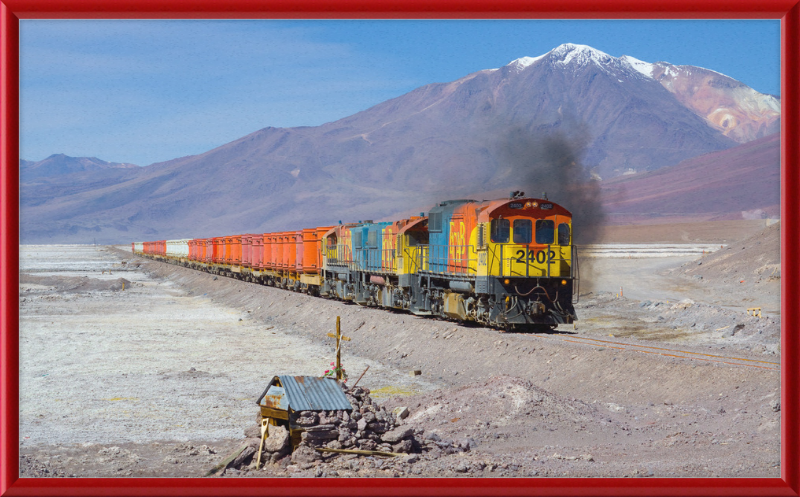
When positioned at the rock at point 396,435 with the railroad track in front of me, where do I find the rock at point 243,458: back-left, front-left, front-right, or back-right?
back-left
